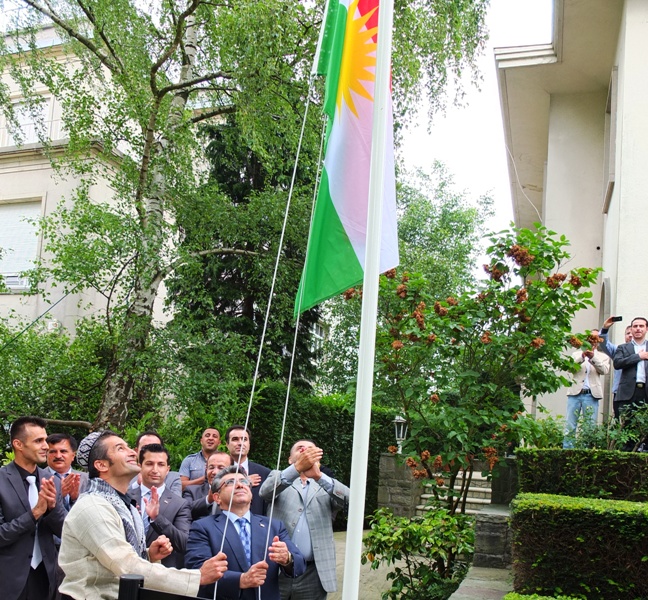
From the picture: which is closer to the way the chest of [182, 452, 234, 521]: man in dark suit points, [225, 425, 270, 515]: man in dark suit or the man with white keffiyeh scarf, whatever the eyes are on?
the man with white keffiyeh scarf

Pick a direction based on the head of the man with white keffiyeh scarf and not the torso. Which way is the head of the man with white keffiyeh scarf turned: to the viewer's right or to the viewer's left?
to the viewer's right

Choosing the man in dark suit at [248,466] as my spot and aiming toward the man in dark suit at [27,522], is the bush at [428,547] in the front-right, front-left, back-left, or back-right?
back-left

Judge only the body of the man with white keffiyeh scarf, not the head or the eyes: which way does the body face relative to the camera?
to the viewer's right

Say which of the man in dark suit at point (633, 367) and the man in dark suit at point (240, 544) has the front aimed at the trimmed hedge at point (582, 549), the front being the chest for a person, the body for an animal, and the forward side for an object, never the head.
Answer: the man in dark suit at point (633, 367)

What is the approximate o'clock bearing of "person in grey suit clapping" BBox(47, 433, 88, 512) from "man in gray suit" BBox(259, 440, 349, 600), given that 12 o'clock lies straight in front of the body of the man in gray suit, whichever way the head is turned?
The person in grey suit clapping is roughly at 3 o'clock from the man in gray suit.
